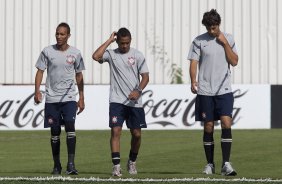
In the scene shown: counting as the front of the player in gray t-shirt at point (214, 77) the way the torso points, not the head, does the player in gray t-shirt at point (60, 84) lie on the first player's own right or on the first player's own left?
on the first player's own right

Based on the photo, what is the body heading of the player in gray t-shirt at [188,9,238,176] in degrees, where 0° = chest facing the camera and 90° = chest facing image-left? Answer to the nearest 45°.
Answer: approximately 0°

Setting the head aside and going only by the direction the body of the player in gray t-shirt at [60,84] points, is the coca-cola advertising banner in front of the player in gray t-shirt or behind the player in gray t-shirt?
behind

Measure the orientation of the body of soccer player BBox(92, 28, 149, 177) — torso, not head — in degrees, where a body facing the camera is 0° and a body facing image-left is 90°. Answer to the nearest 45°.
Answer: approximately 0°

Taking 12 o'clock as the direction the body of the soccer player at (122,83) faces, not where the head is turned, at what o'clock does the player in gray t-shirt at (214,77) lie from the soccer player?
The player in gray t-shirt is roughly at 9 o'clock from the soccer player.

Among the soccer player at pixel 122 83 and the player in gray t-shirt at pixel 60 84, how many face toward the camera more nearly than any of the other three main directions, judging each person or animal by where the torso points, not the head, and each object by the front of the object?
2

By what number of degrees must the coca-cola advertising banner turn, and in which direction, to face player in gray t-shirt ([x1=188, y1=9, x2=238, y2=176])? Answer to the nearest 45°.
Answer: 0° — it already faces them
